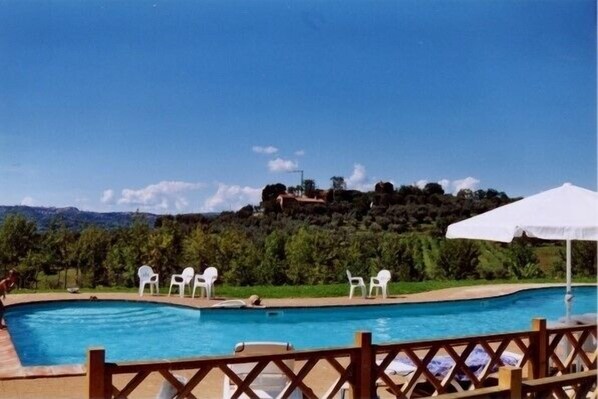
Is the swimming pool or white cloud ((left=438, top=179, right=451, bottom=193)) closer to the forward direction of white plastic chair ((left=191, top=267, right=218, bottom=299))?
the swimming pool

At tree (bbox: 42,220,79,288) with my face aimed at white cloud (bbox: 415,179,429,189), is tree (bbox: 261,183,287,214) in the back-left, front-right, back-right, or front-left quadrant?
front-left

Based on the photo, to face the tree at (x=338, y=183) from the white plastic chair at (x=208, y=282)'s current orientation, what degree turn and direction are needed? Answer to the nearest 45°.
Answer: approximately 135° to its right

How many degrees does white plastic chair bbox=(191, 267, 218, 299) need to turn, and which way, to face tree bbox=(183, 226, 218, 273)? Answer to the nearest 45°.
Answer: approximately 135° to its right

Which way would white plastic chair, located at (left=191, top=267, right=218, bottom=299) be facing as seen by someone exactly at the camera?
facing the viewer and to the left of the viewer

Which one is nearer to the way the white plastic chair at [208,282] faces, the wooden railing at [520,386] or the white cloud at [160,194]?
the wooden railing

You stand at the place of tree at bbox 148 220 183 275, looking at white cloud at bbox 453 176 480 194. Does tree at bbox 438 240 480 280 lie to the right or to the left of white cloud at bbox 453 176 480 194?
right

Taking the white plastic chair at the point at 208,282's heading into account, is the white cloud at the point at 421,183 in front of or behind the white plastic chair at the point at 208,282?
behind

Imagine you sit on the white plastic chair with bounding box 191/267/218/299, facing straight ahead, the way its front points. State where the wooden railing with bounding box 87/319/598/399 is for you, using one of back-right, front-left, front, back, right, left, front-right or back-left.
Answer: front-left

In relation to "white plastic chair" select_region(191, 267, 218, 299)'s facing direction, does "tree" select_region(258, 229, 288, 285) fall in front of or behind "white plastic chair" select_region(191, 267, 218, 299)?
behind

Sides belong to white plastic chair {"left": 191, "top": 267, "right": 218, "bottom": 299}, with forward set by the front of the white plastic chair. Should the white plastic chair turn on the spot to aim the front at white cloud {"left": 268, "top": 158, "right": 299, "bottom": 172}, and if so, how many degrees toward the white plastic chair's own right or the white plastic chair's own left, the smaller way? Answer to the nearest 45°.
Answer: approximately 135° to the white plastic chair's own right

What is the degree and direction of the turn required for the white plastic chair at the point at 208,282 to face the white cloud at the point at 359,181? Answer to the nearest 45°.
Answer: approximately 180°

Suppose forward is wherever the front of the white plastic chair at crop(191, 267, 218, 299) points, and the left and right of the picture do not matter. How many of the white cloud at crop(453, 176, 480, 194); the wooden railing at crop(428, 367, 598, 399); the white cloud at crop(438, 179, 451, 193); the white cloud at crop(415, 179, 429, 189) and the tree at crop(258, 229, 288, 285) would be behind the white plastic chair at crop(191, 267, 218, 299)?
4

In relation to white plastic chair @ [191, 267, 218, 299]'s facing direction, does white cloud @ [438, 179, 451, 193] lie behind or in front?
behind

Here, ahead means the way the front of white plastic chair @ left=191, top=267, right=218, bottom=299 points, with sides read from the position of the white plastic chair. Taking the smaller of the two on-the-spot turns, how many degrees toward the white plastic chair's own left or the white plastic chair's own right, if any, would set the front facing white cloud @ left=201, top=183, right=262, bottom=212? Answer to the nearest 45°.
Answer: approximately 135° to the white plastic chair's own right

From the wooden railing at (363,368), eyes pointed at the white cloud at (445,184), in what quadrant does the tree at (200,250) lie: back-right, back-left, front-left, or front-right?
front-left
